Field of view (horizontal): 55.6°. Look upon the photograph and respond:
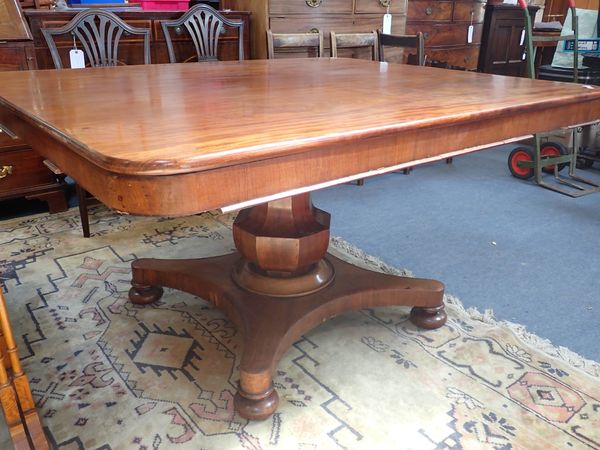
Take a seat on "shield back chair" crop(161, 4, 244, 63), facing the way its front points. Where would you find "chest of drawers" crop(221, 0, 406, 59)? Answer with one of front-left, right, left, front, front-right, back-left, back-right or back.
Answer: back-left

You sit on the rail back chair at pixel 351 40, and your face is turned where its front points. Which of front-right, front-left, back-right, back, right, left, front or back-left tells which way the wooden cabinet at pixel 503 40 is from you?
back-left

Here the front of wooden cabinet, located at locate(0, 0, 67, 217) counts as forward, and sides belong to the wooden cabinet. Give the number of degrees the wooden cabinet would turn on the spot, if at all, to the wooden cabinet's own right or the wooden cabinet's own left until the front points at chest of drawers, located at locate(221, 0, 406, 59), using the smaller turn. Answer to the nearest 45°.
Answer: approximately 90° to the wooden cabinet's own left

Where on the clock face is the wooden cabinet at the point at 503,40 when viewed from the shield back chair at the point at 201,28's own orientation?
The wooden cabinet is roughly at 8 o'clock from the shield back chair.

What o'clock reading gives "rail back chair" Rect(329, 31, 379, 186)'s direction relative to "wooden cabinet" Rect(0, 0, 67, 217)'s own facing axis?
The rail back chair is roughly at 9 o'clock from the wooden cabinet.

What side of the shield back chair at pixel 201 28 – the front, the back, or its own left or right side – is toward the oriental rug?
front

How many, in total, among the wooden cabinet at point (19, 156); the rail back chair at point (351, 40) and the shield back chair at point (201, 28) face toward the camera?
3

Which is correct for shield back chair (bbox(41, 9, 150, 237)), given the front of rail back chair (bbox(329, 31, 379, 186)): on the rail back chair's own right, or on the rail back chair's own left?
on the rail back chair's own right

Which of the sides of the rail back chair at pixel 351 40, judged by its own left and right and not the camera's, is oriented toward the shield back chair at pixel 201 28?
right

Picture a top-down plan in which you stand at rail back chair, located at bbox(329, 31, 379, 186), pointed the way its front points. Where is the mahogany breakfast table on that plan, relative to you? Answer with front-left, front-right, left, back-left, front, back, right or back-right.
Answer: front

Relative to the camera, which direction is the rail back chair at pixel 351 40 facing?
toward the camera

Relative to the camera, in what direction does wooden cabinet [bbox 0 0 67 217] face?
facing the viewer

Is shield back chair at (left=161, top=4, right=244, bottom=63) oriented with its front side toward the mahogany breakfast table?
yes

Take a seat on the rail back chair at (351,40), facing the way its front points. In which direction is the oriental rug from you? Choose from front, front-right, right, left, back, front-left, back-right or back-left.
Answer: front

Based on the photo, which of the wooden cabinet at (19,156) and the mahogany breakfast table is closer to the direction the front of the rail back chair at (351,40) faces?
the mahogany breakfast table

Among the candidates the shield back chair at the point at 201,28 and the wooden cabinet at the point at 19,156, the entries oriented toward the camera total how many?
2
